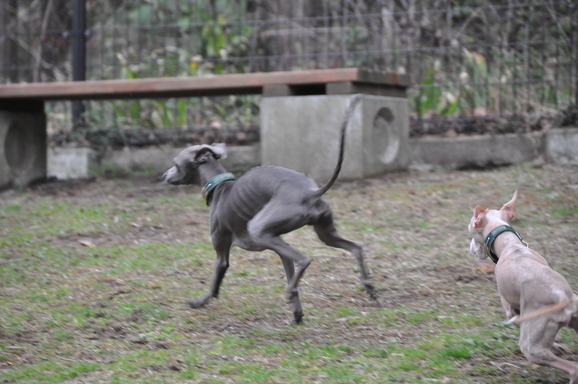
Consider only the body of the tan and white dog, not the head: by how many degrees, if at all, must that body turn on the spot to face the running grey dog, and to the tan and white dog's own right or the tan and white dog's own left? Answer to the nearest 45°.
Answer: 0° — it already faces it

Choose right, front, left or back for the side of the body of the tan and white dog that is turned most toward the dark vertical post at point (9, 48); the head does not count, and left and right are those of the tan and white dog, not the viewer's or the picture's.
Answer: front

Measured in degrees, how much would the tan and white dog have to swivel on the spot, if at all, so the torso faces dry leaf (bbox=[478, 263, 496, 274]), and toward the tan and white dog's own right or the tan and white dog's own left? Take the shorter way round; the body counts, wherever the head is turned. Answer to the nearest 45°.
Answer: approximately 45° to the tan and white dog's own right

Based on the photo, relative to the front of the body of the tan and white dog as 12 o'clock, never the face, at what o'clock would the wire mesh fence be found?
The wire mesh fence is roughly at 1 o'clock from the tan and white dog.

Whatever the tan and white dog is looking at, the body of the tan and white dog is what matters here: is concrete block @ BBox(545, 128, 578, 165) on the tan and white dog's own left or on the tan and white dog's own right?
on the tan and white dog's own right

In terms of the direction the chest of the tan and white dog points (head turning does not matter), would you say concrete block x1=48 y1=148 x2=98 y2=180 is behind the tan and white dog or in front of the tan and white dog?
in front

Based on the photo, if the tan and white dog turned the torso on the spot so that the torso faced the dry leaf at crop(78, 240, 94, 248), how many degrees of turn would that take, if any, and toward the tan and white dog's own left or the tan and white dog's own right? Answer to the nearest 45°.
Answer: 0° — it already faces it

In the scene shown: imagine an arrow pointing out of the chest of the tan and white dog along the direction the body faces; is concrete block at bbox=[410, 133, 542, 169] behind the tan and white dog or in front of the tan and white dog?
in front

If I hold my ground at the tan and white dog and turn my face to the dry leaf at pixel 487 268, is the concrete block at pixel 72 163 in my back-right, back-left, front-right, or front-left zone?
front-left

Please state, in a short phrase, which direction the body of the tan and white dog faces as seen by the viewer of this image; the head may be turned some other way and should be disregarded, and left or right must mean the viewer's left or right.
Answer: facing away from the viewer and to the left of the viewer
